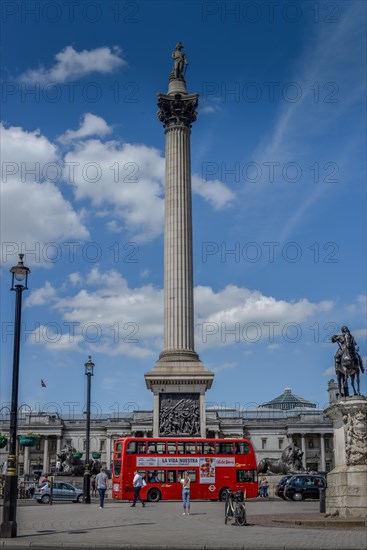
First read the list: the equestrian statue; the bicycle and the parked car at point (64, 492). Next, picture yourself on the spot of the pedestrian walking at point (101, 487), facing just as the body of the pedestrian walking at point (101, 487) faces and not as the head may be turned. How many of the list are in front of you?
1

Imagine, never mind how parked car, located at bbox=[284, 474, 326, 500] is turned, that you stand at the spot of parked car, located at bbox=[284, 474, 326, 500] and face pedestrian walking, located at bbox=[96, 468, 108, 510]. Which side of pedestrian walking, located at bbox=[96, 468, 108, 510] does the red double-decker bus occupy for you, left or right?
right
